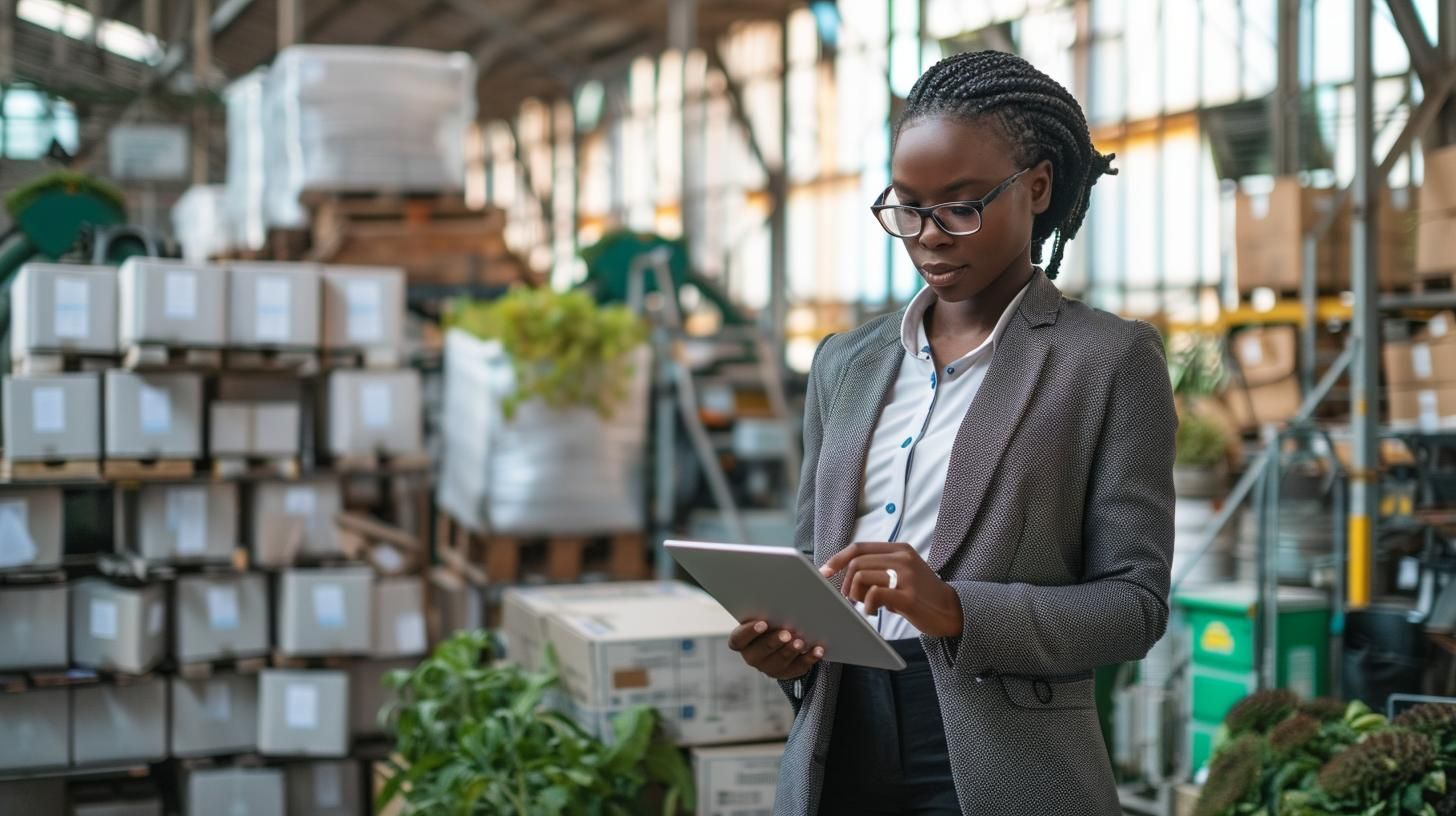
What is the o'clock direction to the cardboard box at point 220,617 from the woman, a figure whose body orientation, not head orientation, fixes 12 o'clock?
The cardboard box is roughly at 3 o'clock from the woman.

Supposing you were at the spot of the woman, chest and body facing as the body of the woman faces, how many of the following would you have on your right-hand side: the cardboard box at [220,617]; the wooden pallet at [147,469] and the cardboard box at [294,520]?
3

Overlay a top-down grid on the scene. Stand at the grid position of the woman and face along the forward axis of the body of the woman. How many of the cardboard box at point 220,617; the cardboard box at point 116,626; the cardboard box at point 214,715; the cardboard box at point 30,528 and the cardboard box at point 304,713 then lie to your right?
5

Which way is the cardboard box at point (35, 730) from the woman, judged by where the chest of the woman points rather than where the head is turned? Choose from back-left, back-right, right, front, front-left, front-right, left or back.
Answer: right

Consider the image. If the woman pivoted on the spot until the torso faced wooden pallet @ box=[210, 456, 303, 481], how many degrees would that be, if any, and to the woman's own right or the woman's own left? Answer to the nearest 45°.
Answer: approximately 90° to the woman's own right

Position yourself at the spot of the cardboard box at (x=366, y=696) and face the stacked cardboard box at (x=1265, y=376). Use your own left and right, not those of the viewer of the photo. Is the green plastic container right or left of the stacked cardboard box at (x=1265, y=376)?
right

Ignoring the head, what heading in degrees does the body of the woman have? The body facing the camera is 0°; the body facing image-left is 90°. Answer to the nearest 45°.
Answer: approximately 45°

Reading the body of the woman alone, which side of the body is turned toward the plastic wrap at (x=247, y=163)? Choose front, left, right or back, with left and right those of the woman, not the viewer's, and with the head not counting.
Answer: right

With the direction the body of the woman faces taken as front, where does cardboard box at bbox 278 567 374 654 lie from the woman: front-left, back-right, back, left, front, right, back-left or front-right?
right

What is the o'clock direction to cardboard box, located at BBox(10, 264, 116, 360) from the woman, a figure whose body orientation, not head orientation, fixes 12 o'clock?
The cardboard box is roughly at 3 o'clock from the woman.

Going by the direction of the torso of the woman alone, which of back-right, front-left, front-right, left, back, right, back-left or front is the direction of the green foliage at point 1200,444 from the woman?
back-right

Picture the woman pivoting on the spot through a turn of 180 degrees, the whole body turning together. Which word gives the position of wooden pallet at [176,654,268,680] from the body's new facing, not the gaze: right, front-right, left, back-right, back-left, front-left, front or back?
left

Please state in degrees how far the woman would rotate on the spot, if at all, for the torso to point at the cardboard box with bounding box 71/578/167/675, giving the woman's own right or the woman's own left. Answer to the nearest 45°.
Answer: approximately 90° to the woman's own right

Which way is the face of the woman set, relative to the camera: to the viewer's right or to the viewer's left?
to the viewer's left

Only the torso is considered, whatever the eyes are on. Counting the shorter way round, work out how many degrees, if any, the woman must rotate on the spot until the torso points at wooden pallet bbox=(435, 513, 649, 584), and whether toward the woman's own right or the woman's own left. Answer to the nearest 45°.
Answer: approximately 135° to the woman's own right

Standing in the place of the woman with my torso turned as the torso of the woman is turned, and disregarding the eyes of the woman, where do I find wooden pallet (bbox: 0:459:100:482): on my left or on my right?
on my right

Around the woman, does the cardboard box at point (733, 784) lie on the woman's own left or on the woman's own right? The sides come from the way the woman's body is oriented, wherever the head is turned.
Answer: on the woman's own right

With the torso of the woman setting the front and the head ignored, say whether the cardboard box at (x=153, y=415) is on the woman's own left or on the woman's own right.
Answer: on the woman's own right
